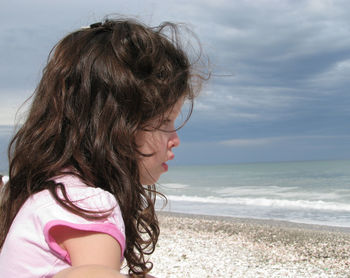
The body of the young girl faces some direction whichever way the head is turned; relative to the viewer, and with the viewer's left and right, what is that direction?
facing to the right of the viewer
